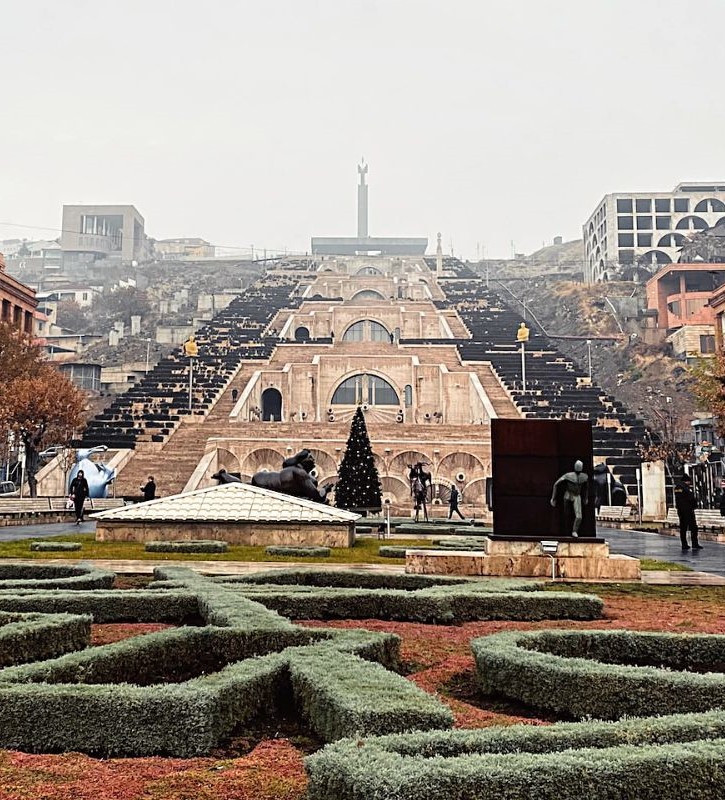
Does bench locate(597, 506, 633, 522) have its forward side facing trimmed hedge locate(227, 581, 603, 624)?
yes

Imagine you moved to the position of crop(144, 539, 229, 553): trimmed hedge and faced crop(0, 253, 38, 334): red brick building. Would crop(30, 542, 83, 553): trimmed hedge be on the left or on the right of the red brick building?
left

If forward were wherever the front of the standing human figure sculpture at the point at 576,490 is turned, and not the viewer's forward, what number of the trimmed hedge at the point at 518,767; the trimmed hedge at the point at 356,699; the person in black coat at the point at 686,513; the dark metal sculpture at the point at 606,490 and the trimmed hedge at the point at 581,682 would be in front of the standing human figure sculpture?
3

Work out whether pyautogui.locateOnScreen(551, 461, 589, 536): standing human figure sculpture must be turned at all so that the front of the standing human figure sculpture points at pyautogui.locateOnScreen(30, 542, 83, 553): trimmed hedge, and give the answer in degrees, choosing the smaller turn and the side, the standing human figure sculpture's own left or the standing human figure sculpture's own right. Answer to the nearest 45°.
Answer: approximately 90° to the standing human figure sculpture's own right

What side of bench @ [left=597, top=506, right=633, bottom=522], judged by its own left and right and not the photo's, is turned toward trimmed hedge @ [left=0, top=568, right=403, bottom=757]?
front

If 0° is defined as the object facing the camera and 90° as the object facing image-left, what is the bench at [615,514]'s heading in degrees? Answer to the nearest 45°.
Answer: approximately 0°

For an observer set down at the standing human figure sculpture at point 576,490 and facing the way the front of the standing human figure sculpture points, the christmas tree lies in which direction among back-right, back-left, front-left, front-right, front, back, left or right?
back-right

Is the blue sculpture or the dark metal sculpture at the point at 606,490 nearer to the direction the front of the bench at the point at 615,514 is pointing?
the blue sculpture

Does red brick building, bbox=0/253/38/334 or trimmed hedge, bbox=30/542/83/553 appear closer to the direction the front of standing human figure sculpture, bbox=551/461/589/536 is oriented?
the trimmed hedge

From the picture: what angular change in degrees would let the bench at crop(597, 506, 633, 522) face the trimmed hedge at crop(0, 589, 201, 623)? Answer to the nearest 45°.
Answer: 0° — it already faces it

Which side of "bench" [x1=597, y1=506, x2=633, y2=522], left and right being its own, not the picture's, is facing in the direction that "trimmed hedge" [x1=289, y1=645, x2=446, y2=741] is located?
front

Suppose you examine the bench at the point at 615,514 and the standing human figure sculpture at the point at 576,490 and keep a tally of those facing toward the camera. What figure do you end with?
2
